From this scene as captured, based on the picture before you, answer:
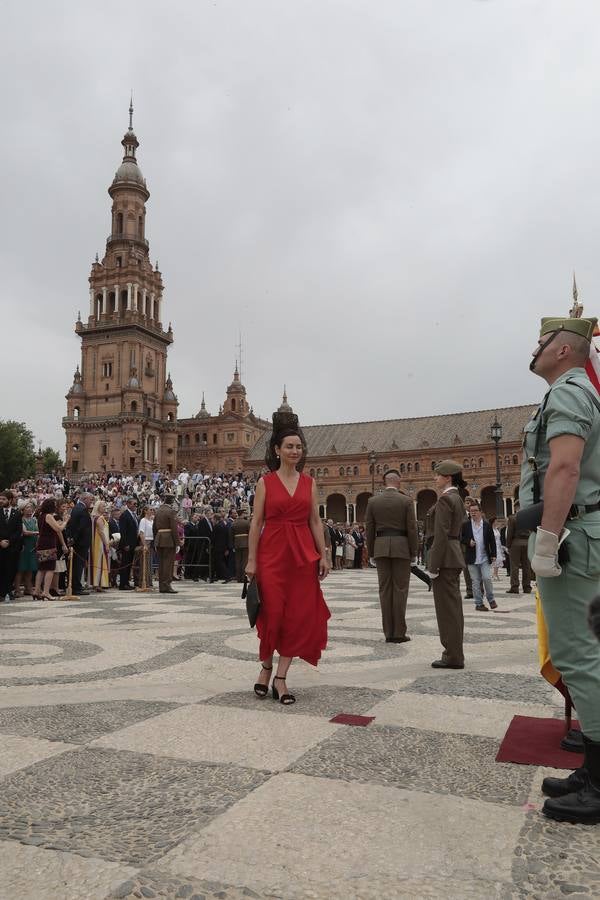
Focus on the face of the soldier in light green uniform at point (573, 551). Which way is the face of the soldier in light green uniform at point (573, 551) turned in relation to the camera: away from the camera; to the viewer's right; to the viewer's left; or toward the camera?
to the viewer's left

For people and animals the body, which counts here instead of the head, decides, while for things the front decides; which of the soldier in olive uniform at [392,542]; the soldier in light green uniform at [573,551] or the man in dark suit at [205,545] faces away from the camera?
the soldier in olive uniform at [392,542]

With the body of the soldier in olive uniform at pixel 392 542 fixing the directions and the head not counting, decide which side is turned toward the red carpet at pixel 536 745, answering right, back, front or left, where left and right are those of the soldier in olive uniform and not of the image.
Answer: back

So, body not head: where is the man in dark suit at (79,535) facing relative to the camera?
to the viewer's right

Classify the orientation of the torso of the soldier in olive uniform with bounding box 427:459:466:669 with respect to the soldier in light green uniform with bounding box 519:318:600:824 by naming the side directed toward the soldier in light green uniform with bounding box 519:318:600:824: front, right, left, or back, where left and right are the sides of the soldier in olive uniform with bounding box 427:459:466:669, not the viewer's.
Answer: left

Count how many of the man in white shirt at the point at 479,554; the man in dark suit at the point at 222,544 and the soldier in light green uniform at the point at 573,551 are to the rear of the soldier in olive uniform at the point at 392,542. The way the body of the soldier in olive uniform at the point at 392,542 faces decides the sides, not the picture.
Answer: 1

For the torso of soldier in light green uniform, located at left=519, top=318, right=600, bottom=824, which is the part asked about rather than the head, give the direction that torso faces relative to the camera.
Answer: to the viewer's left

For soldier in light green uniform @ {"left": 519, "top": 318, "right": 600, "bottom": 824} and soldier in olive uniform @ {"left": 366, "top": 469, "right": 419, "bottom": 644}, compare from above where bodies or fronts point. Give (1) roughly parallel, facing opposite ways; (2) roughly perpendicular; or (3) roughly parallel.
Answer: roughly perpendicular

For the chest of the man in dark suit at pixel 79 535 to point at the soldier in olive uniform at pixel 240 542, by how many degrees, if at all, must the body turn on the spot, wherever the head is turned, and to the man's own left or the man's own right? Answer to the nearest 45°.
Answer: approximately 45° to the man's own left

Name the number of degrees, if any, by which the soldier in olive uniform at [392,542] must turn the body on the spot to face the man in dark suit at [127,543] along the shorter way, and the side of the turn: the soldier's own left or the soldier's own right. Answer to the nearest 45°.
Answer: approximately 45° to the soldier's own left

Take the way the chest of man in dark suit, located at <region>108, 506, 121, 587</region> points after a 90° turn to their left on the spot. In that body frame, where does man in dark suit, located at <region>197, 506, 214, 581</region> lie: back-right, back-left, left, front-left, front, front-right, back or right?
front

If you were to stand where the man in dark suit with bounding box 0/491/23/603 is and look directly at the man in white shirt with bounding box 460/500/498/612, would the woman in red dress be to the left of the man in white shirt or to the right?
right

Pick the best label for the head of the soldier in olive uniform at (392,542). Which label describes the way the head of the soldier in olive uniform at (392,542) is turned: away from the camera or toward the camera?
away from the camera
